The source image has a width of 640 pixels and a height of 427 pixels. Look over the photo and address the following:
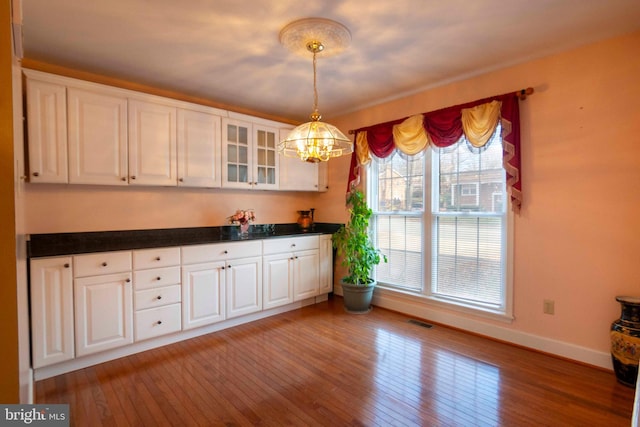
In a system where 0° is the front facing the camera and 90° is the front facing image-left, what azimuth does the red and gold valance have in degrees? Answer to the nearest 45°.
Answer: approximately 45°

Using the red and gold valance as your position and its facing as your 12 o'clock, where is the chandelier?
The chandelier is roughly at 12 o'clock from the red and gold valance.

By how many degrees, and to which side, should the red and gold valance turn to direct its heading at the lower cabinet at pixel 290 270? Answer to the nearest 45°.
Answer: approximately 45° to its right

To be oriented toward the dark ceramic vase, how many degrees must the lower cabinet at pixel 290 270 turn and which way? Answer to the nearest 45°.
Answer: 0° — it already faces it
